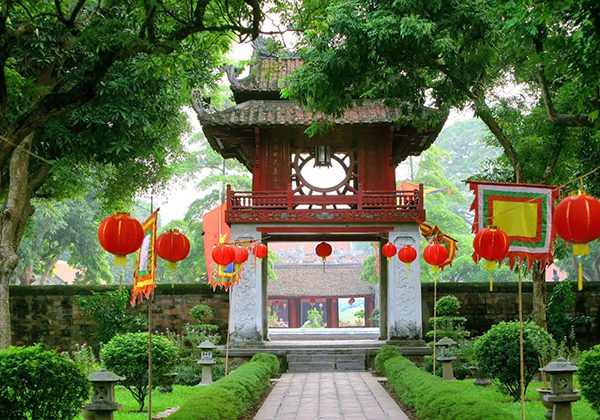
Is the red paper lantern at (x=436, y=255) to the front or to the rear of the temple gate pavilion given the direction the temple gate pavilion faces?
to the front

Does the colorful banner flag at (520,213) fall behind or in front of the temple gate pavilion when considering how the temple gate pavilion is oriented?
in front

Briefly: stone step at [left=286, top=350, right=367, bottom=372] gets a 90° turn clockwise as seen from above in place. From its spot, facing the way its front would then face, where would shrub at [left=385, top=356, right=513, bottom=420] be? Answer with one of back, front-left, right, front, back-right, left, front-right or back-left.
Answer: left

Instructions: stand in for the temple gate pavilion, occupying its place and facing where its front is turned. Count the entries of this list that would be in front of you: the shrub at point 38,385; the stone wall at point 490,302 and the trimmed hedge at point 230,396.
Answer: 2

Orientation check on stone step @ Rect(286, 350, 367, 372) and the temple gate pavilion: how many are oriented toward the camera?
2

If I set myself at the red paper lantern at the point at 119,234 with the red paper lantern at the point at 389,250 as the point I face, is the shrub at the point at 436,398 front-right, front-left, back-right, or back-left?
front-right

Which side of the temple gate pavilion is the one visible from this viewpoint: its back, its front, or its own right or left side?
front

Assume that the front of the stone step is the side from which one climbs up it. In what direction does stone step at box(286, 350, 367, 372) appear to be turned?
toward the camera

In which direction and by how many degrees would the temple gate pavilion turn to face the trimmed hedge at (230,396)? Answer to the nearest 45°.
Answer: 0° — it already faces it

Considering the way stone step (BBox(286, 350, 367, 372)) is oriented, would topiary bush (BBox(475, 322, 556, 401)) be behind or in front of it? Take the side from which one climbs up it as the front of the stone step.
in front
